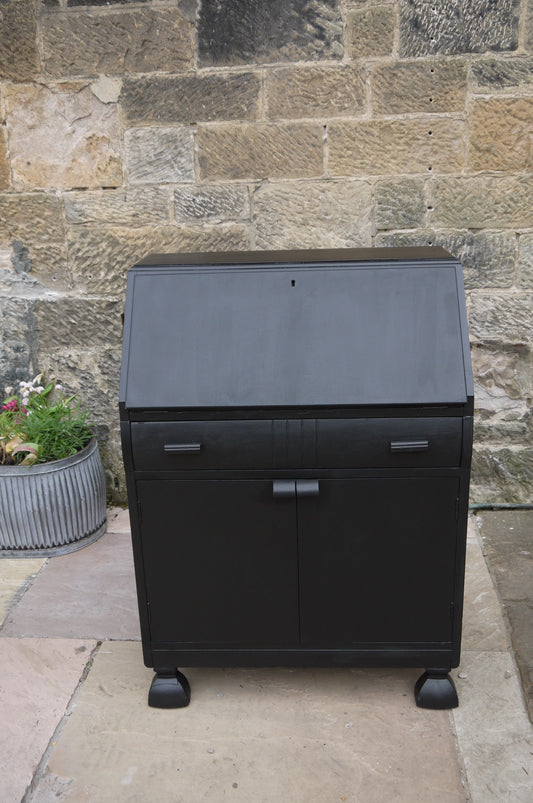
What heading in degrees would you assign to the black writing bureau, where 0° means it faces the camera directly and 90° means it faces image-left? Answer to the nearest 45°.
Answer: approximately 0°

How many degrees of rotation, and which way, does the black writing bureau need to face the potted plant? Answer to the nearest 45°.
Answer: approximately 135° to its right

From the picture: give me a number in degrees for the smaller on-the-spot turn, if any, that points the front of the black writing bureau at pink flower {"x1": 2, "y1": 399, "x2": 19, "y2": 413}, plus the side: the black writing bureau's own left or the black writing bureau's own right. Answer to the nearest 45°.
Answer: approximately 135° to the black writing bureau's own right
